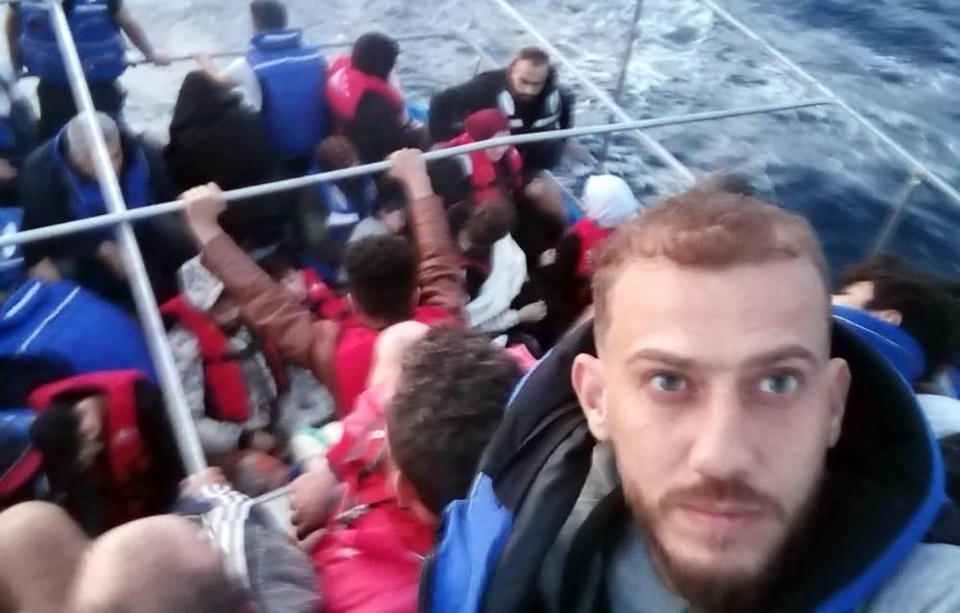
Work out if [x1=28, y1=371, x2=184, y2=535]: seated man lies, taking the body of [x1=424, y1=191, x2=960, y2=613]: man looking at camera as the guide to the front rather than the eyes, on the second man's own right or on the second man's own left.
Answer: on the second man's own right

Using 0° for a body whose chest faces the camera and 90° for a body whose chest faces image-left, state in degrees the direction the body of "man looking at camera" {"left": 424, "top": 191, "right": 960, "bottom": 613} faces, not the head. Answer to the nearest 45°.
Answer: approximately 0°

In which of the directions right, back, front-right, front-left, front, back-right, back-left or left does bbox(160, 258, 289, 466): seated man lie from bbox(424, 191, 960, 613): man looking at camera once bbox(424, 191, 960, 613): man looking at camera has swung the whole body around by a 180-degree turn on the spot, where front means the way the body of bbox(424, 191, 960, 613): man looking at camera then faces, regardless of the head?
front-left

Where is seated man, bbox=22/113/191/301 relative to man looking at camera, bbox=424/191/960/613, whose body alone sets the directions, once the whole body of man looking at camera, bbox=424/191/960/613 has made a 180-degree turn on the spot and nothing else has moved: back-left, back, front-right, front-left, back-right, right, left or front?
front-left
